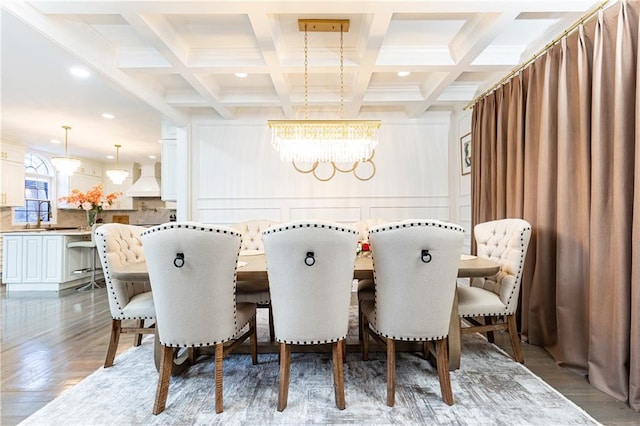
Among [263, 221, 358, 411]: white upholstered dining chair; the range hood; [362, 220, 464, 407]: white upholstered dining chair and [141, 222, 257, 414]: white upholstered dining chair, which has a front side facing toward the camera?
the range hood

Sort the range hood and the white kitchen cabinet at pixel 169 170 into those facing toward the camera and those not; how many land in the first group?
2

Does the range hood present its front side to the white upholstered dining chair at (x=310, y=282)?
yes

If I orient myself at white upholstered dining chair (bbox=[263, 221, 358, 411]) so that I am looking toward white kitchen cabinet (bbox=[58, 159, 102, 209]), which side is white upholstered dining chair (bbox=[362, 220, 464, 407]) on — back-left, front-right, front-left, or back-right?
back-right

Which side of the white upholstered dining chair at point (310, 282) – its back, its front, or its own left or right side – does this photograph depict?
back

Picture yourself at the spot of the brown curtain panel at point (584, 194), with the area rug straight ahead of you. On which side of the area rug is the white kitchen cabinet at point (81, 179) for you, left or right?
right

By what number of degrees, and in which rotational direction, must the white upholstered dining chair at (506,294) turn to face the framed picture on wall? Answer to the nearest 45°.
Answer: approximately 135° to its right

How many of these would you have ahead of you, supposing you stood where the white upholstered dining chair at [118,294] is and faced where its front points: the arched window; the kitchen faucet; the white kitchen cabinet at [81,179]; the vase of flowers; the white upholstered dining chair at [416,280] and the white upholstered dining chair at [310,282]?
2

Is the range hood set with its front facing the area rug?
yes

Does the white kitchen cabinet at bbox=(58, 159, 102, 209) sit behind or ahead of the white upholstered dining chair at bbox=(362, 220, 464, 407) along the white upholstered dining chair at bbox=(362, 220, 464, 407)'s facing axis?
ahead

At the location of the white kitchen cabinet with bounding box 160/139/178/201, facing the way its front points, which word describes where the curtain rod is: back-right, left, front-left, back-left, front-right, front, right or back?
front-left

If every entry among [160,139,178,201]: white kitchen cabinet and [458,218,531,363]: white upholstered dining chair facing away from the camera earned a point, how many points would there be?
0
